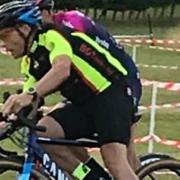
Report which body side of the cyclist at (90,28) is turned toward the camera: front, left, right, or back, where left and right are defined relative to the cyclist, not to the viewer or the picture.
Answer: left

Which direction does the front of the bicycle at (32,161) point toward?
to the viewer's left

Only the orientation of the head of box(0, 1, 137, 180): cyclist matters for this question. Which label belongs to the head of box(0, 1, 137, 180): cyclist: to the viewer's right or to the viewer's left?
to the viewer's left

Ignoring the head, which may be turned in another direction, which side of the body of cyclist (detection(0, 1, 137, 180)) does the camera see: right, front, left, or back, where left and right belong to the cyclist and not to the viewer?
left
